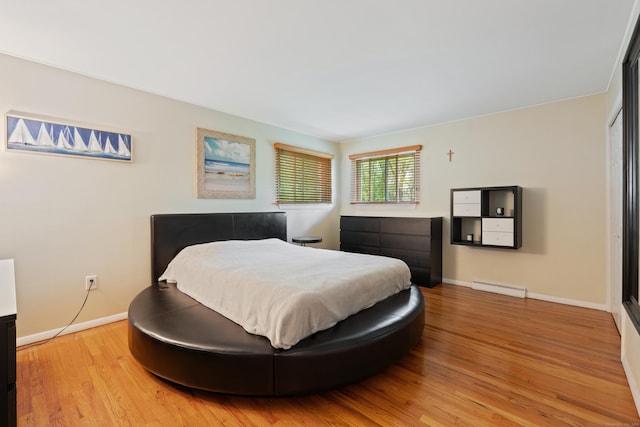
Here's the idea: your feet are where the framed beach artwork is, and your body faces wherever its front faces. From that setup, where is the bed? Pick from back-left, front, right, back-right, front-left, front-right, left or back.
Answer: front-right

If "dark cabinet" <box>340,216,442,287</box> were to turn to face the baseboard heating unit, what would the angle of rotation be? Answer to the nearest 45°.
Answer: approximately 135° to its left

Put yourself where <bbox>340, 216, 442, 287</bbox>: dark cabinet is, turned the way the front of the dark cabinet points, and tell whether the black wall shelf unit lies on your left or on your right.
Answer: on your left

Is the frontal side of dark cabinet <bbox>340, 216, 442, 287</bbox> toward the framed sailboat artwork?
yes

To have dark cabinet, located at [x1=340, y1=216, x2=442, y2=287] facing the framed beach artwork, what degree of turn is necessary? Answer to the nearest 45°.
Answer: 0° — it already faces it

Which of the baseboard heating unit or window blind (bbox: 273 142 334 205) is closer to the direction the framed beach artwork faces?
the baseboard heating unit

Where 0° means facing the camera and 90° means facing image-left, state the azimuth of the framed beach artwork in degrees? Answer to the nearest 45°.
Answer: approximately 315°

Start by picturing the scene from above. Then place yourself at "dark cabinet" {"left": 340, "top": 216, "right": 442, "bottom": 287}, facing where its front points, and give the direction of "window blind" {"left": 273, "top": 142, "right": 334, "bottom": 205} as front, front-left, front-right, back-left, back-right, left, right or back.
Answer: front-right

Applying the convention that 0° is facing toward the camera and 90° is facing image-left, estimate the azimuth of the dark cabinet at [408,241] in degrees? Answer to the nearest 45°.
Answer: approximately 45°

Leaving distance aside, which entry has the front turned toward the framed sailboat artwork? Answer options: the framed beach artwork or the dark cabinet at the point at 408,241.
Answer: the dark cabinet
